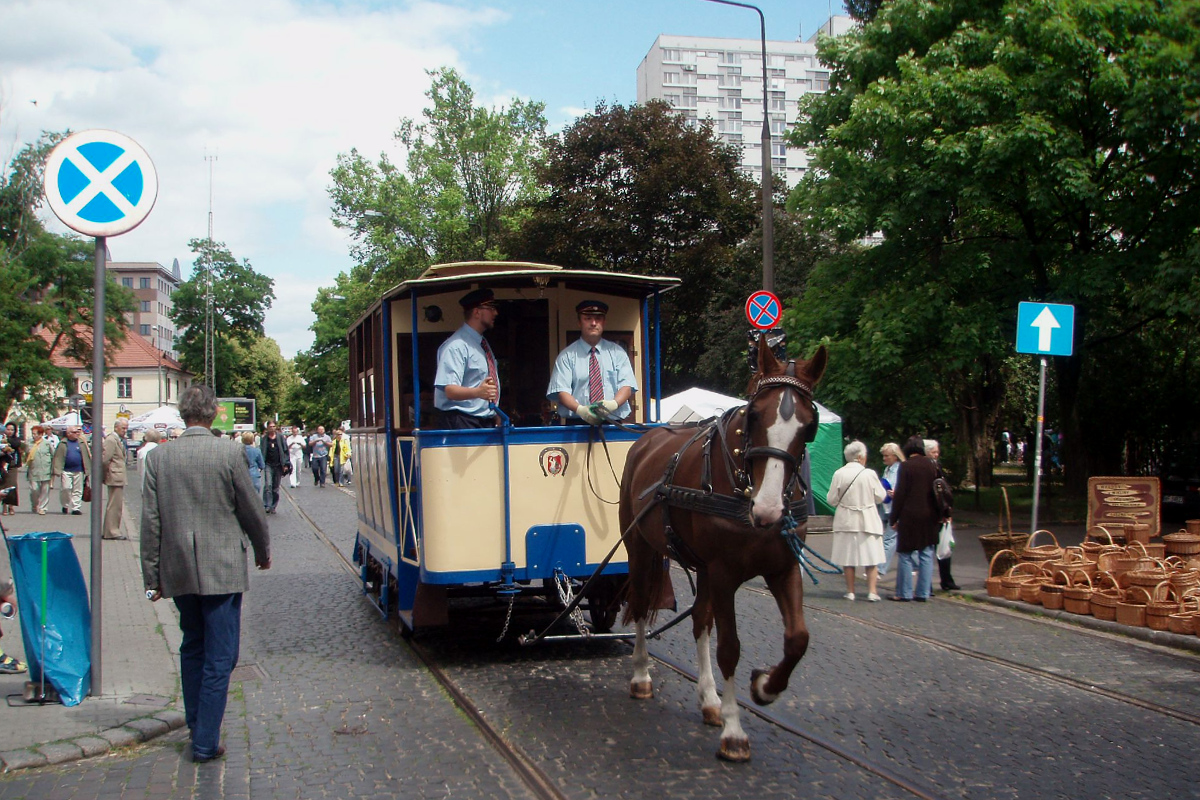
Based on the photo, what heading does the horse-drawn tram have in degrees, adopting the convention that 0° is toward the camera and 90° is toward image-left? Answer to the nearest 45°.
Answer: approximately 0°

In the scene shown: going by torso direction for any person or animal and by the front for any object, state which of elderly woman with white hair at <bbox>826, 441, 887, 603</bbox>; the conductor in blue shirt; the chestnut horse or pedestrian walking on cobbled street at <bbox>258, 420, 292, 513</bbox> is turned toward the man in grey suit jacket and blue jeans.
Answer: the pedestrian walking on cobbled street

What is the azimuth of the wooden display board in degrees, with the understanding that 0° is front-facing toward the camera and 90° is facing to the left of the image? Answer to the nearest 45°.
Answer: approximately 0°

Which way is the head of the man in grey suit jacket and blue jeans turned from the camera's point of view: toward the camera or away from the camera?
away from the camera

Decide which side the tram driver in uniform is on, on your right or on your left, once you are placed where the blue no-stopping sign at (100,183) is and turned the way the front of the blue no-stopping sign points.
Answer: on your left

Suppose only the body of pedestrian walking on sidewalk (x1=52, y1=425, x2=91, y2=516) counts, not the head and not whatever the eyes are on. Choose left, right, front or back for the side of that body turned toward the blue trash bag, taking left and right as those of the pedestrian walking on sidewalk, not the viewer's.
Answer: front

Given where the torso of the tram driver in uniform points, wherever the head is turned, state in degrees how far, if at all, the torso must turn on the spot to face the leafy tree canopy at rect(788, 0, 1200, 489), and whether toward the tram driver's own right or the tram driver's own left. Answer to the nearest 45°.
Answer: approximately 135° to the tram driver's own left

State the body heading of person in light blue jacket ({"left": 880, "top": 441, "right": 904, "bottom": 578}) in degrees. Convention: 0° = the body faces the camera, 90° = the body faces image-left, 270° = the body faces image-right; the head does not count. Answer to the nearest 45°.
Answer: approximately 45°

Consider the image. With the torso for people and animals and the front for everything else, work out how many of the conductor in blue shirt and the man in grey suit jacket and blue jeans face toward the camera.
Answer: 0
